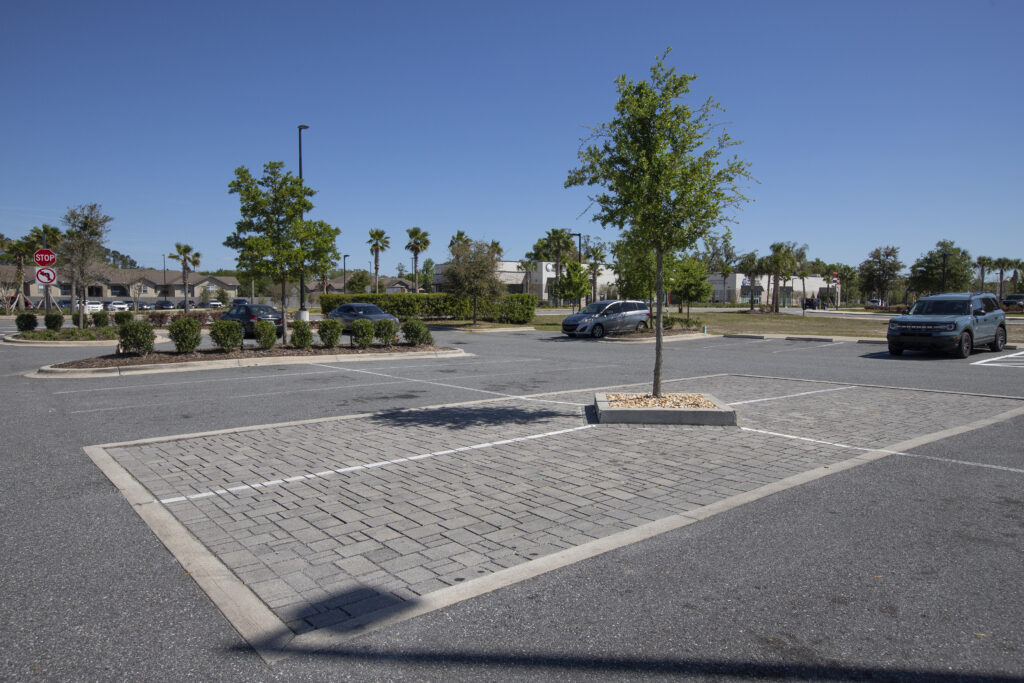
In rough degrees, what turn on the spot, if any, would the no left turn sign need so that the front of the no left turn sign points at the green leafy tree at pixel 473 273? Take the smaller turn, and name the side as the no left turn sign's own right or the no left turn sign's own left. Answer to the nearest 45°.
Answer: approximately 90° to the no left turn sign's own left

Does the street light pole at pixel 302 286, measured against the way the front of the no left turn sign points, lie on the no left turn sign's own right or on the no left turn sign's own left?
on the no left turn sign's own left

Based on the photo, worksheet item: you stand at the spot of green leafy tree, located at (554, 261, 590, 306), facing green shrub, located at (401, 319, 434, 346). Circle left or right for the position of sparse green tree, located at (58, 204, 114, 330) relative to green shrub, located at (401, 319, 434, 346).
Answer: right

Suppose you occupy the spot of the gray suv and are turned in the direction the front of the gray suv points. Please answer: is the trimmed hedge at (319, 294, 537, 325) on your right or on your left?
on your right

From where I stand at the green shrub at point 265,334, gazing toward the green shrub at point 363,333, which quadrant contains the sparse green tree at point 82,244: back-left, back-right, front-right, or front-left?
back-left

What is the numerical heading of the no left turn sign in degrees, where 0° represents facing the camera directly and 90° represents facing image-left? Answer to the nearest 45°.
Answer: approximately 0°

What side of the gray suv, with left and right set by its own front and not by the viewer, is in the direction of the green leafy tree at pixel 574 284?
right

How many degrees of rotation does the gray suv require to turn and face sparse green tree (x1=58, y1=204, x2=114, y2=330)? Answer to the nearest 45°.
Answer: approximately 45° to its right

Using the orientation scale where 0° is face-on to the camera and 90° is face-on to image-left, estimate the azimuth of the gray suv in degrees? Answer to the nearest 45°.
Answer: approximately 45°

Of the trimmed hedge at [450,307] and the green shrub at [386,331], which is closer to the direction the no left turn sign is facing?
the green shrub
